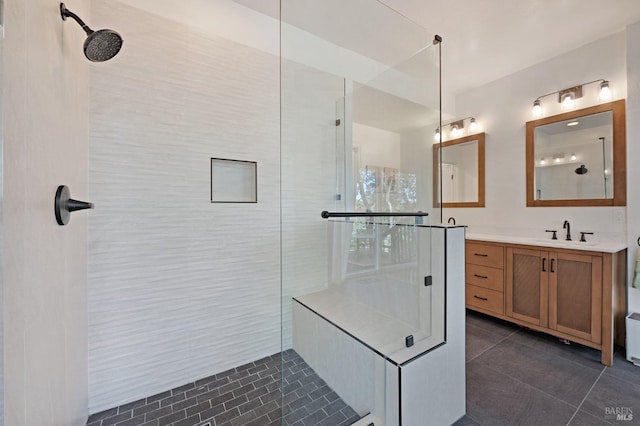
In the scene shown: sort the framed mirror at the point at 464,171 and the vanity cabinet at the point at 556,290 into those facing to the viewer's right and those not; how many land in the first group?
0

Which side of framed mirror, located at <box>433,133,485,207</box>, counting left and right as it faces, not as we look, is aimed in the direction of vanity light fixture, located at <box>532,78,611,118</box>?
left

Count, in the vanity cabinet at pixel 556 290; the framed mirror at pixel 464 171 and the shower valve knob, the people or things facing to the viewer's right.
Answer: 1

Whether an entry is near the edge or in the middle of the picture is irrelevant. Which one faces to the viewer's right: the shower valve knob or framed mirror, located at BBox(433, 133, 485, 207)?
the shower valve knob

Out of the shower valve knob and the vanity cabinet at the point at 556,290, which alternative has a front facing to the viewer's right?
the shower valve knob

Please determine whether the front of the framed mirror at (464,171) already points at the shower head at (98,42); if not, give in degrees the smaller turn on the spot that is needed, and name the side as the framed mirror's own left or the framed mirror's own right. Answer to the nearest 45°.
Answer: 0° — it already faces it

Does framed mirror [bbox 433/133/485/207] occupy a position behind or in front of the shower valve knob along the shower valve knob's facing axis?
in front

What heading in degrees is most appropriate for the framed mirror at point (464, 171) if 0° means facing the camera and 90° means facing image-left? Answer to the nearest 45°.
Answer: approximately 45°

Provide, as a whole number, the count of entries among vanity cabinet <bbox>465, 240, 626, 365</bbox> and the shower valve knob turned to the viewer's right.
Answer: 1

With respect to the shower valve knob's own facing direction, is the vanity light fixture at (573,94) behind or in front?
in front

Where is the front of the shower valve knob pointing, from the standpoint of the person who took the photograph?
facing to the right of the viewer
